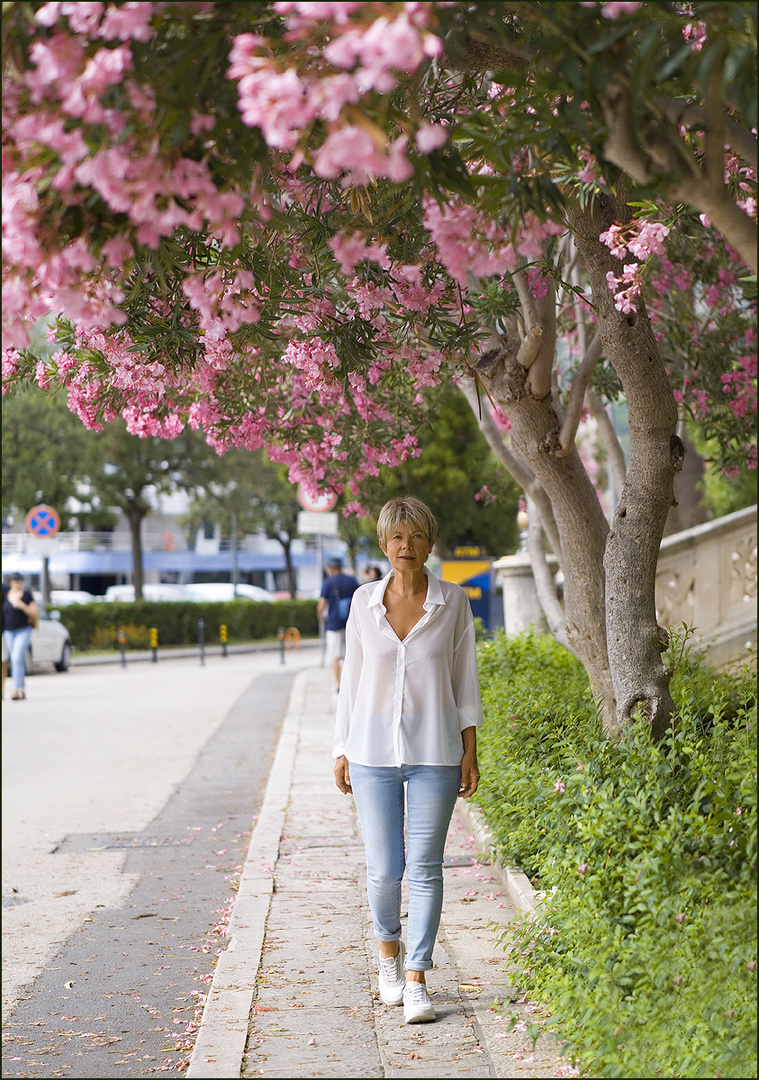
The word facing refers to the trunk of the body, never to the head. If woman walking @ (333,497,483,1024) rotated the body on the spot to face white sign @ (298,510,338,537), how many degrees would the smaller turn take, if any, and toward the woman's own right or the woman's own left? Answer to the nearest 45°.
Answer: approximately 180°

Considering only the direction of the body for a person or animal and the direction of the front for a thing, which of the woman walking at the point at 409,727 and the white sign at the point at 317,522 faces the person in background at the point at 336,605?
the white sign

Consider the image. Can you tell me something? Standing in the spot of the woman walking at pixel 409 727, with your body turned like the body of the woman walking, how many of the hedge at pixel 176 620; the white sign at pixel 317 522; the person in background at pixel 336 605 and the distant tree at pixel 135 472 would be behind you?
4

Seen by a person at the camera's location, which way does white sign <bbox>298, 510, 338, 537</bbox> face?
facing the viewer

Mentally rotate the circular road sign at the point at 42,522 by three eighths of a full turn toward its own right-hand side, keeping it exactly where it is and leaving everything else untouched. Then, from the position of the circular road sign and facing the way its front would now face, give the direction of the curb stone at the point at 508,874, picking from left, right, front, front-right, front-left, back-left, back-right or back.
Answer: back-left

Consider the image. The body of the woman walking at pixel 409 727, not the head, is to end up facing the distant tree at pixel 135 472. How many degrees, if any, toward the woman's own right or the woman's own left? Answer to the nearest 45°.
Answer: approximately 180°

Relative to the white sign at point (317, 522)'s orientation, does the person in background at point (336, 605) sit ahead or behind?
ahead

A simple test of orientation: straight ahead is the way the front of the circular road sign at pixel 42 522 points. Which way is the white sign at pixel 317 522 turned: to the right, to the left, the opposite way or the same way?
the same way

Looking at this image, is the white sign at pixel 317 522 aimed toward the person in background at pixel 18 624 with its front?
no

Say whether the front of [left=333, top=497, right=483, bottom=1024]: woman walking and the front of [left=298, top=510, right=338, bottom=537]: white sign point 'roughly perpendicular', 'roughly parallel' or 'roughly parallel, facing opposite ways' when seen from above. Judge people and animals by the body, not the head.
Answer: roughly parallel

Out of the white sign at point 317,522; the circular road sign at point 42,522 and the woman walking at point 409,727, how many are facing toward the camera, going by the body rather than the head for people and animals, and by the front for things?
3

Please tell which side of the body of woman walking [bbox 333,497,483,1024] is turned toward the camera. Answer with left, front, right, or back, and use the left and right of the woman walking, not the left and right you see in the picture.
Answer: front

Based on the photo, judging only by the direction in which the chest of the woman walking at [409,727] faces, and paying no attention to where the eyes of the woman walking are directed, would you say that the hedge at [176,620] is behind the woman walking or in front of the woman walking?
behind

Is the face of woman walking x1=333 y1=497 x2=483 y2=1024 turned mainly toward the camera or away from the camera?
toward the camera

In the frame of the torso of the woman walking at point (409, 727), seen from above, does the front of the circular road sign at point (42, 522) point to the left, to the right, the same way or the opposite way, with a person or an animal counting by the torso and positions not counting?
the same way

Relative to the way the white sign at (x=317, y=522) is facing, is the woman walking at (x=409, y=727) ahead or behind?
ahead

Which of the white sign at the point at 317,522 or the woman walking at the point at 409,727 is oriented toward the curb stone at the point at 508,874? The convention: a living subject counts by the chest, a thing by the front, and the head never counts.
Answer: the white sign
